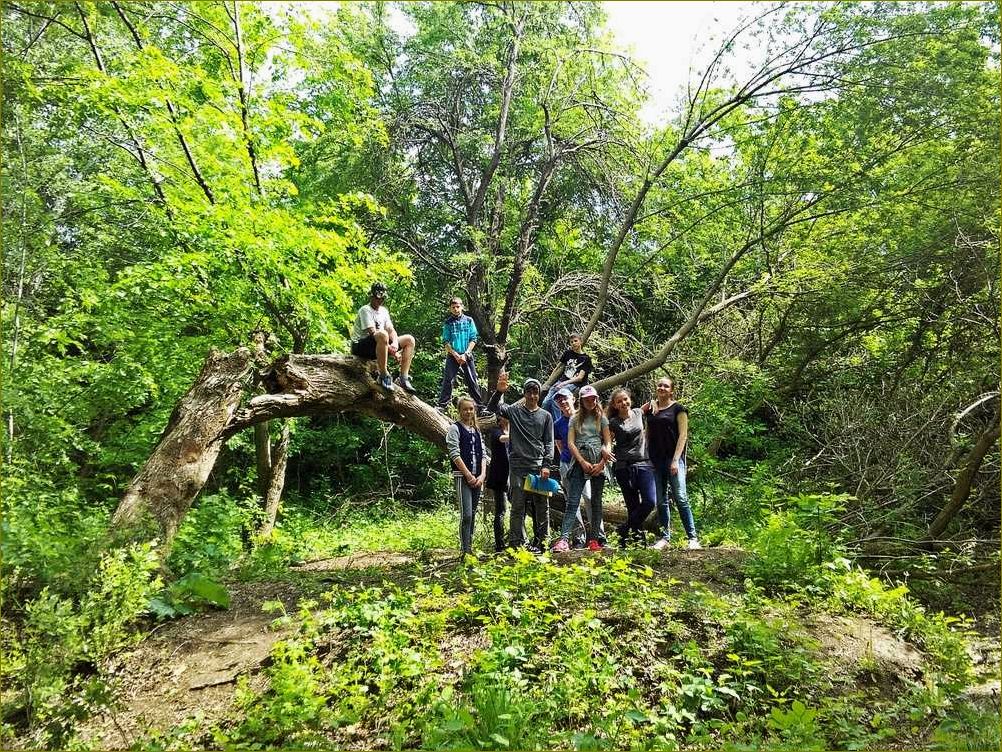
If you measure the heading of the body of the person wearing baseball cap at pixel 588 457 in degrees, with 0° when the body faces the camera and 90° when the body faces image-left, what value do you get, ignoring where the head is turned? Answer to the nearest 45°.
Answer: approximately 0°

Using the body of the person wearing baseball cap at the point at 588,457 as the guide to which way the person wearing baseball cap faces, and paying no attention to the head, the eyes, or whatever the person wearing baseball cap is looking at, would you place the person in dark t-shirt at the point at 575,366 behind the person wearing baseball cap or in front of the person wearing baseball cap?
behind

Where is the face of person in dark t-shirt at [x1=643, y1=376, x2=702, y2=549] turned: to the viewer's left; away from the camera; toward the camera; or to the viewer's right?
toward the camera

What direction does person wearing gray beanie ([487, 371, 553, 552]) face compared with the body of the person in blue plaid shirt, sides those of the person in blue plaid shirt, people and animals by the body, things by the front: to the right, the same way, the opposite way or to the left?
the same way

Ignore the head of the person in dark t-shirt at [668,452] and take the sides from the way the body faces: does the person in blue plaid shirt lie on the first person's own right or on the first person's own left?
on the first person's own right

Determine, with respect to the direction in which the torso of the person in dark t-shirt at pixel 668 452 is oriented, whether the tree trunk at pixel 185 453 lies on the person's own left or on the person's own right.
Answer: on the person's own right

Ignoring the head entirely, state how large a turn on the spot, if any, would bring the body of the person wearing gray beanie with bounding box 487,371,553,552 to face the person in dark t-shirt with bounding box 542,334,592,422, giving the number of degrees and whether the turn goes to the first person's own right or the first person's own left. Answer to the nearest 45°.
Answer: approximately 180°

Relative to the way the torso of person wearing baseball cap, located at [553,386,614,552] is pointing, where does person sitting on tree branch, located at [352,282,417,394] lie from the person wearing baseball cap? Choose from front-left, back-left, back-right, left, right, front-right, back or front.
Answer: right

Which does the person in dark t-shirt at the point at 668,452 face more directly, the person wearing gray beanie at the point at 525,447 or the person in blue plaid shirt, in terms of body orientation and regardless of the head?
the person wearing gray beanie

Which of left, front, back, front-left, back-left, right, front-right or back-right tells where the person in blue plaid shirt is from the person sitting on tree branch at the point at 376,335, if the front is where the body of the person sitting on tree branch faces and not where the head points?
left

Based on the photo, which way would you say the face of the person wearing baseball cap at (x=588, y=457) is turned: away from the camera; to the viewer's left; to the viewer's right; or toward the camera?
toward the camera

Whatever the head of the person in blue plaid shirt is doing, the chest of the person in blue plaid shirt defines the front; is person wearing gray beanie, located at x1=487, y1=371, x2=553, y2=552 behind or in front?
in front

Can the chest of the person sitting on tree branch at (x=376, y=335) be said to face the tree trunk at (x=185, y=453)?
no

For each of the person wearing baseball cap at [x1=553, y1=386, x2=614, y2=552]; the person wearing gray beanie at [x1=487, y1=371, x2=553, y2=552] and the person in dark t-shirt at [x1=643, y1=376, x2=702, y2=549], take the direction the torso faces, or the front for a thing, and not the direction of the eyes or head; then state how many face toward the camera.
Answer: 3

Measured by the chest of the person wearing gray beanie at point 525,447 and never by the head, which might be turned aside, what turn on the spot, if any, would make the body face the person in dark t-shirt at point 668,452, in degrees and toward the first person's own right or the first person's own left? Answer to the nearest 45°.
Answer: approximately 90° to the first person's own left

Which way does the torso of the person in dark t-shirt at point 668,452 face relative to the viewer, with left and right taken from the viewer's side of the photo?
facing the viewer

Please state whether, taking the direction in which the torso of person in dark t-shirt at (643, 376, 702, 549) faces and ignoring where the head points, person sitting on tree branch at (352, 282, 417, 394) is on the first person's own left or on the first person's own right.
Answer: on the first person's own right

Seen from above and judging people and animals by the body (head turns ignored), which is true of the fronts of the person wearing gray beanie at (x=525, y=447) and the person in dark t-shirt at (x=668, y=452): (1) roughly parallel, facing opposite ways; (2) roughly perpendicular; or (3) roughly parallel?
roughly parallel
